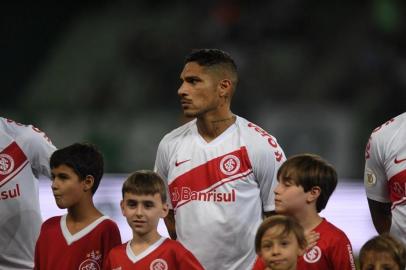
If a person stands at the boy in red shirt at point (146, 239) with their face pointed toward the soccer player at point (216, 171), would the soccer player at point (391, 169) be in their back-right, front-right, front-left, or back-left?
front-right

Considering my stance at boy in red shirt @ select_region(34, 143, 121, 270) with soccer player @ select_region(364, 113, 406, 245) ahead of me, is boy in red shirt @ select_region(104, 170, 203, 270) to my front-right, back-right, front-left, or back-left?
front-right

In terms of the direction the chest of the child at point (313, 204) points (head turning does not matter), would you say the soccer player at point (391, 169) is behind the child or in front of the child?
behind

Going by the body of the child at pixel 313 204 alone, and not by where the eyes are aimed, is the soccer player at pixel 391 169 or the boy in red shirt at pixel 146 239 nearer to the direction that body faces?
the boy in red shirt

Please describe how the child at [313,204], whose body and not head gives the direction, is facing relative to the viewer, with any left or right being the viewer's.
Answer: facing the viewer and to the left of the viewer

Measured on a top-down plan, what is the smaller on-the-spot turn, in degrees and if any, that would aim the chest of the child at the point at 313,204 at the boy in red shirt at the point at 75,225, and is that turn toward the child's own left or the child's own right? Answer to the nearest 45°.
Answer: approximately 45° to the child's own right

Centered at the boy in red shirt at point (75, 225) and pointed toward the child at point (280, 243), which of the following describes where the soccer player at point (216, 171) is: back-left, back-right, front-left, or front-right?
front-left

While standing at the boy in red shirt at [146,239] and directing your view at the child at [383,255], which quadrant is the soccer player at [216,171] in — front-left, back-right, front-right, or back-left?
front-left

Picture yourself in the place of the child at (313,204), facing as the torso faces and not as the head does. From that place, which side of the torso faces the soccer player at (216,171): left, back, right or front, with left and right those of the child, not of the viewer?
right

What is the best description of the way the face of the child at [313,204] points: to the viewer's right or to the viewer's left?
to the viewer's left

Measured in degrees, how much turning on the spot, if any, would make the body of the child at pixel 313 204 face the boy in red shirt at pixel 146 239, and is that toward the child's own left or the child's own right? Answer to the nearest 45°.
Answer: approximately 45° to the child's own right

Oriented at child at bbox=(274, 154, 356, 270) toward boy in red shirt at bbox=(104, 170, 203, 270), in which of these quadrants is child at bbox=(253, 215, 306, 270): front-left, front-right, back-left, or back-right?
front-left
